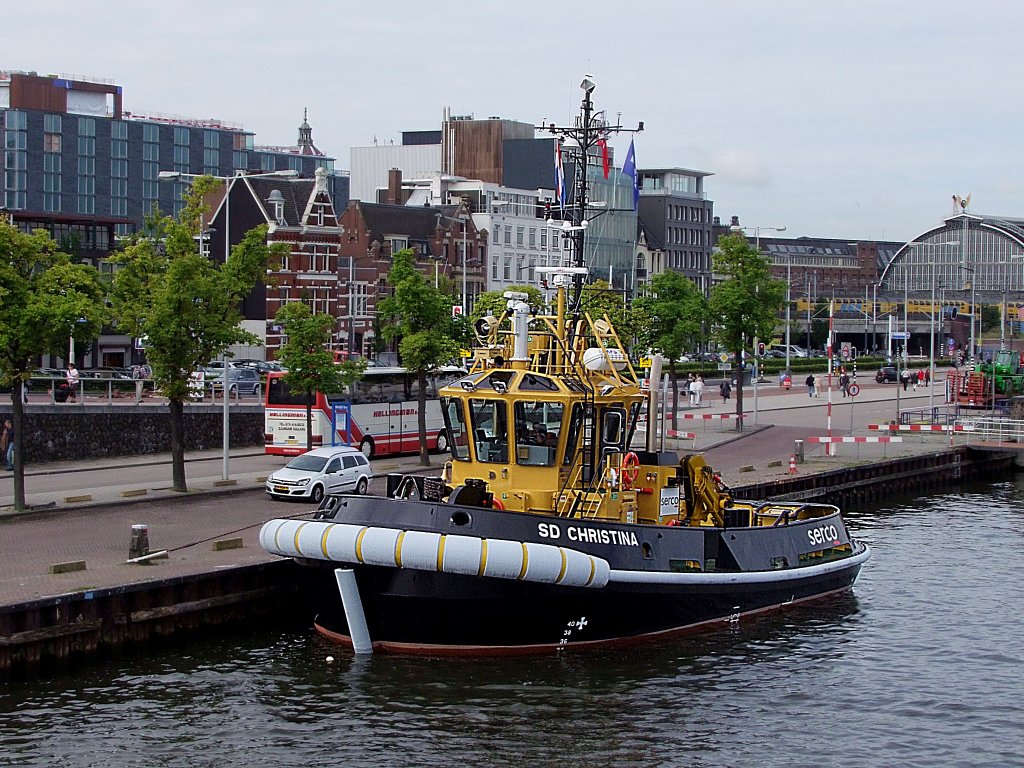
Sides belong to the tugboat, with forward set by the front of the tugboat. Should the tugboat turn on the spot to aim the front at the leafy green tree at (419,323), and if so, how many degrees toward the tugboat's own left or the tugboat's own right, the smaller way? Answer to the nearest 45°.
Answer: approximately 135° to the tugboat's own right

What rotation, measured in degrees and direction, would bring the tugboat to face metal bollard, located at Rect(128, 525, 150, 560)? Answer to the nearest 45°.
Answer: approximately 45° to its right

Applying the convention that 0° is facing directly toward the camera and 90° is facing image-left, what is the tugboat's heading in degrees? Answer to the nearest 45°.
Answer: approximately 45°

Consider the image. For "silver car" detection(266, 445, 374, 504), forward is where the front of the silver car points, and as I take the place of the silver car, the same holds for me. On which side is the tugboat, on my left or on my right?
on my left

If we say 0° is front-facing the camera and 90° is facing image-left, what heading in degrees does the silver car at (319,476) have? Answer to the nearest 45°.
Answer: approximately 45°
